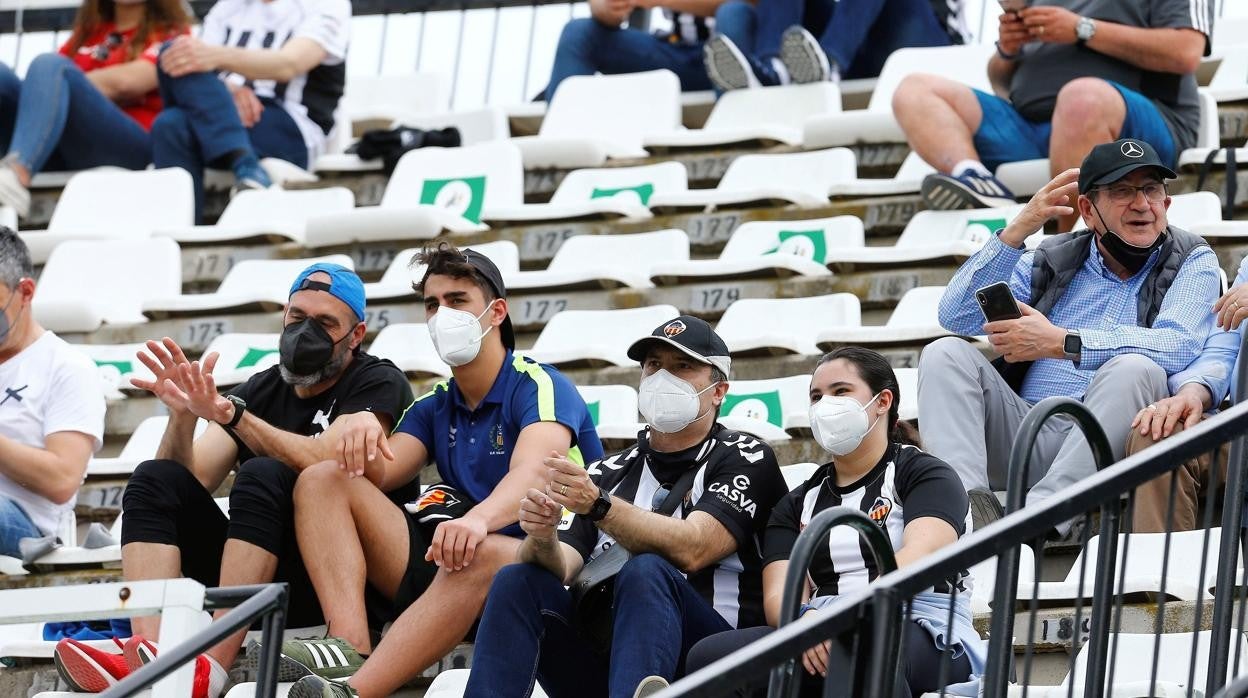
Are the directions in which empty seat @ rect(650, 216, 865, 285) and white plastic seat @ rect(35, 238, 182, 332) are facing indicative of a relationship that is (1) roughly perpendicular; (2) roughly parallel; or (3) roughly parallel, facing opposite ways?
roughly parallel

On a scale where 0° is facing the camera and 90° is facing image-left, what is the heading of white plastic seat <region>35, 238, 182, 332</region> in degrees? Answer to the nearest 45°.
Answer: approximately 45°

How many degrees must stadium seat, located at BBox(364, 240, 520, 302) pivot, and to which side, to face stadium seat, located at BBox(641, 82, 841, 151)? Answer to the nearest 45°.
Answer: approximately 180°

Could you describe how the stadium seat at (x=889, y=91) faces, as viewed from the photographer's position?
facing the viewer and to the left of the viewer

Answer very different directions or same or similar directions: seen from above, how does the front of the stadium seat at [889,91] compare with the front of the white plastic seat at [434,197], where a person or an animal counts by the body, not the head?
same or similar directions

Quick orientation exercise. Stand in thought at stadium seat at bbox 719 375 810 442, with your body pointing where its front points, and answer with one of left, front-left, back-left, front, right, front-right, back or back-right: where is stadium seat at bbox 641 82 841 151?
back-right

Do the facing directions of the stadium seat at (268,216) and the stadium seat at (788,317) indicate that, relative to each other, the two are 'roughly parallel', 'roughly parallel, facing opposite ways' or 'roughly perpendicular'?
roughly parallel

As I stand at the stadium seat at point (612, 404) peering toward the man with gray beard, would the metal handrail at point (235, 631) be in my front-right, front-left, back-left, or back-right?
front-left

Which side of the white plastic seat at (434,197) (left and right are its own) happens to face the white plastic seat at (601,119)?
back

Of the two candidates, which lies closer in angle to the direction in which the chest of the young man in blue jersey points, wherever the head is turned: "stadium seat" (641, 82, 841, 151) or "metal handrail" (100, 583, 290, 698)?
the metal handrail

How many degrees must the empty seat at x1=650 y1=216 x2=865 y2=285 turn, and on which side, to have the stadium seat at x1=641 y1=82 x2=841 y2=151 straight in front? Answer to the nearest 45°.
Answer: approximately 135° to its right

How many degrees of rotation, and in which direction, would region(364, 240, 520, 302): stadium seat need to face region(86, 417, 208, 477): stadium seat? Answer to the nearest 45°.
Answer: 0° — it already faces it

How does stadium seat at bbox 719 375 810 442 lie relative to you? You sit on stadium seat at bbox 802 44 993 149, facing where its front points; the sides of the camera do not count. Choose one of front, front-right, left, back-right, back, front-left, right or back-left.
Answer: front-left

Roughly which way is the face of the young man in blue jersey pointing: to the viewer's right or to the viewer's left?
to the viewer's left

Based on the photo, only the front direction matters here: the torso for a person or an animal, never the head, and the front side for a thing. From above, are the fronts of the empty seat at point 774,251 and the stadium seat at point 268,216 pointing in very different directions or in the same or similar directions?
same or similar directions

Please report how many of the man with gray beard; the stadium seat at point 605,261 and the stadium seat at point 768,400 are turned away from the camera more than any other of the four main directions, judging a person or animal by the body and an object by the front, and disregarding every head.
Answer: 0

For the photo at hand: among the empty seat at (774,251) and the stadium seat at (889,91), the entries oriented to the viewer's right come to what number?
0

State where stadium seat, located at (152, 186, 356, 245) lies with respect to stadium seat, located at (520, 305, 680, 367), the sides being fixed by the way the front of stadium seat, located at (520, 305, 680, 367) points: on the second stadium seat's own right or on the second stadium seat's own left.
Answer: on the second stadium seat's own right

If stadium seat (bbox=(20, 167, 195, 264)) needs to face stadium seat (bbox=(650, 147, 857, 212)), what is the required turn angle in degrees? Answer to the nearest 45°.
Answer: approximately 90° to its left
